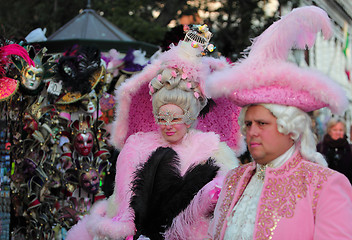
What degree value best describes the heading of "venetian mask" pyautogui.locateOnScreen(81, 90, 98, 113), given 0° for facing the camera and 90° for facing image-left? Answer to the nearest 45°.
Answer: approximately 0°

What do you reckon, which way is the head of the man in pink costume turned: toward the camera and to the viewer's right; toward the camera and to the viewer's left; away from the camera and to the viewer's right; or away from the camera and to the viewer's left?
toward the camera and to the viewer's left

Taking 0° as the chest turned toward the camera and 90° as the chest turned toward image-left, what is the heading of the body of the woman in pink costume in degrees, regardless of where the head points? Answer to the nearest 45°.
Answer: approximately 0°

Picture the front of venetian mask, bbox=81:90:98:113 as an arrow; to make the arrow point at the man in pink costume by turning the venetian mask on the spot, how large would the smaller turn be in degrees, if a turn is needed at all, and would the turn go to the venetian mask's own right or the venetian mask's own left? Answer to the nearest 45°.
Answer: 0° — it already faces them

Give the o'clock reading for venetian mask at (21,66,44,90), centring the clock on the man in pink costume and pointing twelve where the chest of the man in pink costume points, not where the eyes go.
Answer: The venetian mask is roughly at 3 o'clock from the man in pink costume.

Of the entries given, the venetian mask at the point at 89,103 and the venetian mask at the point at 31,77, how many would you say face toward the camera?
2

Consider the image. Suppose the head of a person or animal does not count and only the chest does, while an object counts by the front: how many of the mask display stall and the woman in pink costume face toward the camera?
2
